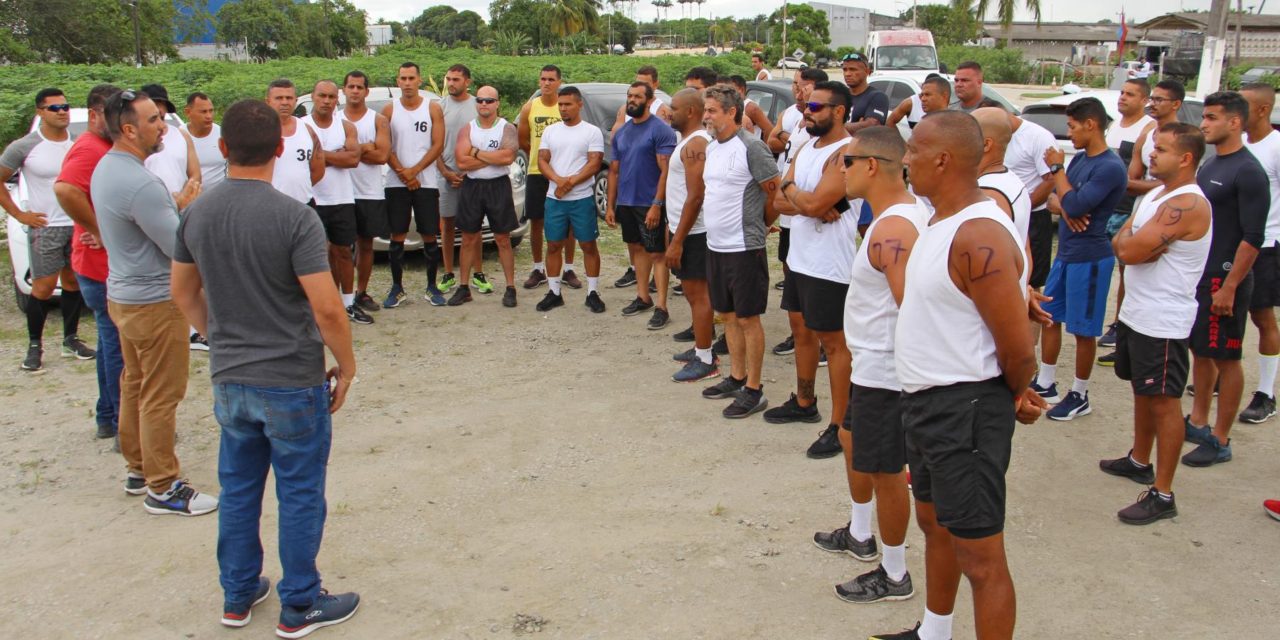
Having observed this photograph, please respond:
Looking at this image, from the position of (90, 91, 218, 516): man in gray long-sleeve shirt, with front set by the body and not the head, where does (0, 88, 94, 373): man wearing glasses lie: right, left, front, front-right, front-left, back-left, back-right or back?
left

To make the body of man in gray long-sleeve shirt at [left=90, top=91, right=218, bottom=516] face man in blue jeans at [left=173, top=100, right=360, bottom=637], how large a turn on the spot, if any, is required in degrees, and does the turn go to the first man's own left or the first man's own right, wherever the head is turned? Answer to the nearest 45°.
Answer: approximately 90° to the first man's own right

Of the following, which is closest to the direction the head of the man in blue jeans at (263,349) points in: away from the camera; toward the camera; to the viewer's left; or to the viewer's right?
away from the camera

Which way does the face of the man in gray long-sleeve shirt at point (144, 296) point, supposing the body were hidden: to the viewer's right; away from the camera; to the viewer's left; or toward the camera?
to the viewer's right

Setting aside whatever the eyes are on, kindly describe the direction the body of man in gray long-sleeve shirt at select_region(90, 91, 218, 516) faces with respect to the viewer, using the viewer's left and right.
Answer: facing to the right of the viewer
